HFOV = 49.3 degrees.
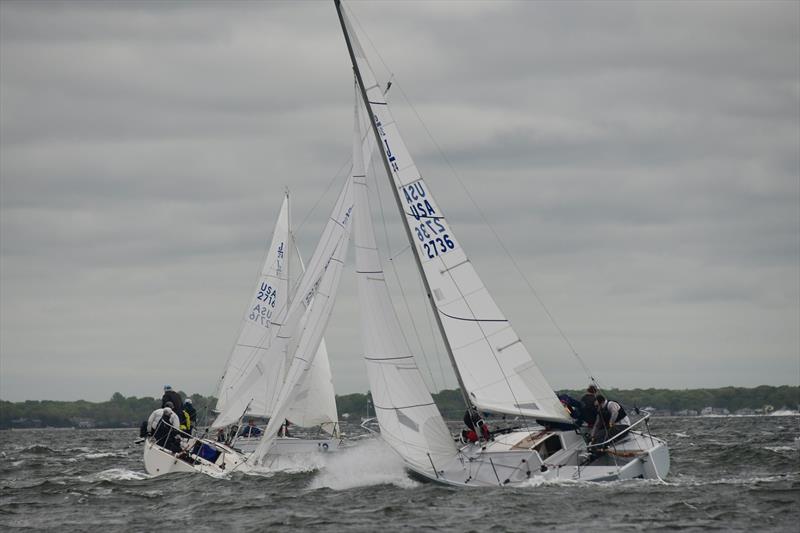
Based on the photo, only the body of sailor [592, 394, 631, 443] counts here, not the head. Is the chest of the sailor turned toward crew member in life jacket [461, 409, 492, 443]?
yes

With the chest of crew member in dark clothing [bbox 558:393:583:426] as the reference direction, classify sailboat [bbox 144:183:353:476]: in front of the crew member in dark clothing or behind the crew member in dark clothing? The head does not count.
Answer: in front

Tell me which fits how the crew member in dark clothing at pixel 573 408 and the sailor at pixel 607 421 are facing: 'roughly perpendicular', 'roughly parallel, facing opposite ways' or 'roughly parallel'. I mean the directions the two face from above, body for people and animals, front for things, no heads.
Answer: roughly parallel

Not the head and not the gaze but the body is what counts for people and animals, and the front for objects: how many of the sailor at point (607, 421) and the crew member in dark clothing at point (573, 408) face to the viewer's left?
2

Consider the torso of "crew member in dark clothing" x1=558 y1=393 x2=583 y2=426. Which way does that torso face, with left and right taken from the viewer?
facing to the left of the viewer

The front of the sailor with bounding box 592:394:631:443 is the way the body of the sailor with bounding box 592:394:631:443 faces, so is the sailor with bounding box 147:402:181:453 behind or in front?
in front

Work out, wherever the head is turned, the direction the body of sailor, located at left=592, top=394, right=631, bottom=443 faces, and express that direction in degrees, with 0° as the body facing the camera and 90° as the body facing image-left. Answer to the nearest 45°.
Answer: approximately 90°
